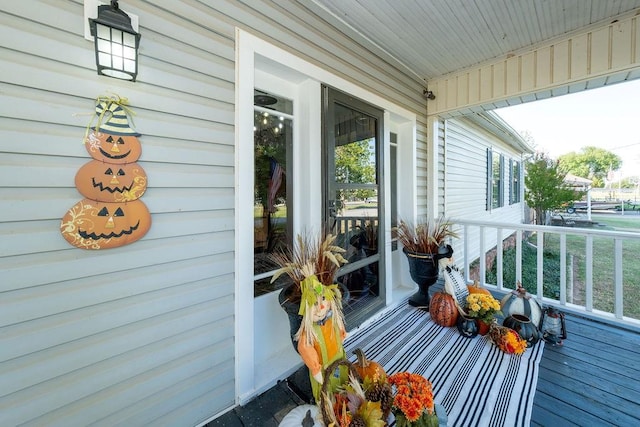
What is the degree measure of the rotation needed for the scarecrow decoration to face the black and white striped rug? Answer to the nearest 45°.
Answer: approximately 90° to its left

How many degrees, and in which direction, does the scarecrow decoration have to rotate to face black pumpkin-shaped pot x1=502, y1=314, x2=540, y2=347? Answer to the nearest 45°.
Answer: approximately 90° to its left

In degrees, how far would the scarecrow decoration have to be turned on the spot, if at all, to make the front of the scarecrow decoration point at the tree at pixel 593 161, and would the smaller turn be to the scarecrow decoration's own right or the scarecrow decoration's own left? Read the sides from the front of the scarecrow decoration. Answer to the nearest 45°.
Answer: approximately 90° to the scarecrow decoration's own left

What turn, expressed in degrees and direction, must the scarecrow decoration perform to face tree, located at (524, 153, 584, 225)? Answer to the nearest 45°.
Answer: approximately 90° to its left

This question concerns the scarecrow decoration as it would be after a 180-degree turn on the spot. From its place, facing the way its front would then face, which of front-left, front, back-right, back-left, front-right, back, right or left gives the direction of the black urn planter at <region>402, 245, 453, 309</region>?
right

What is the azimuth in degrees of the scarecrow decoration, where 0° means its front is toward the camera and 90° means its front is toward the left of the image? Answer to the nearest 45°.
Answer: approximately 315°

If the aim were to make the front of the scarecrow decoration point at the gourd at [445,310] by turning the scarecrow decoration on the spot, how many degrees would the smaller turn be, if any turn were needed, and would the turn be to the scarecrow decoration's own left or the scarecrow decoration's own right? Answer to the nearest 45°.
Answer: approximately 90° to the scarecrow decoration's own left
